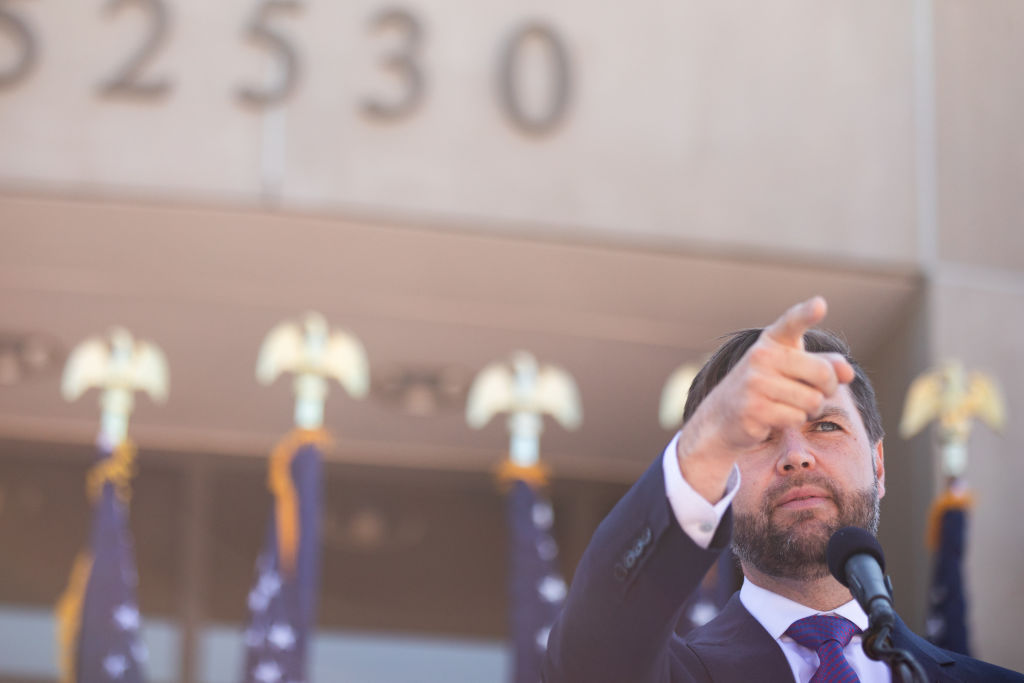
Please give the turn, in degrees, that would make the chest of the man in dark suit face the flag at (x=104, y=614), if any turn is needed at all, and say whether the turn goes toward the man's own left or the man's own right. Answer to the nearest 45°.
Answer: approximately 135° to the man's own right

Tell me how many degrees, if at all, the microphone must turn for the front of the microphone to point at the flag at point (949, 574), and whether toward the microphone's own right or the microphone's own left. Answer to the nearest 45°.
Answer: approximately 45° to the microphone's own right

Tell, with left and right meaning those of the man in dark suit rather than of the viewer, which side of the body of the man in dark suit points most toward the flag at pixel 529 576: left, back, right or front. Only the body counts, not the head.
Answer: back

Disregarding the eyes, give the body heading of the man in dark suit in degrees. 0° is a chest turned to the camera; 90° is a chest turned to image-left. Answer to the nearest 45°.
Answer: approximately 0°

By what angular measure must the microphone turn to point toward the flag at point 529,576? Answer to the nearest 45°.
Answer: approximately 45° to its right

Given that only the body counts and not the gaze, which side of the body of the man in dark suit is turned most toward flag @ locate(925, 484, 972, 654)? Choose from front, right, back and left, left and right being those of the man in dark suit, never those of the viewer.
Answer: back

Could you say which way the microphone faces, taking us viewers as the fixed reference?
facing away from the viewer and to the left of the viewer
